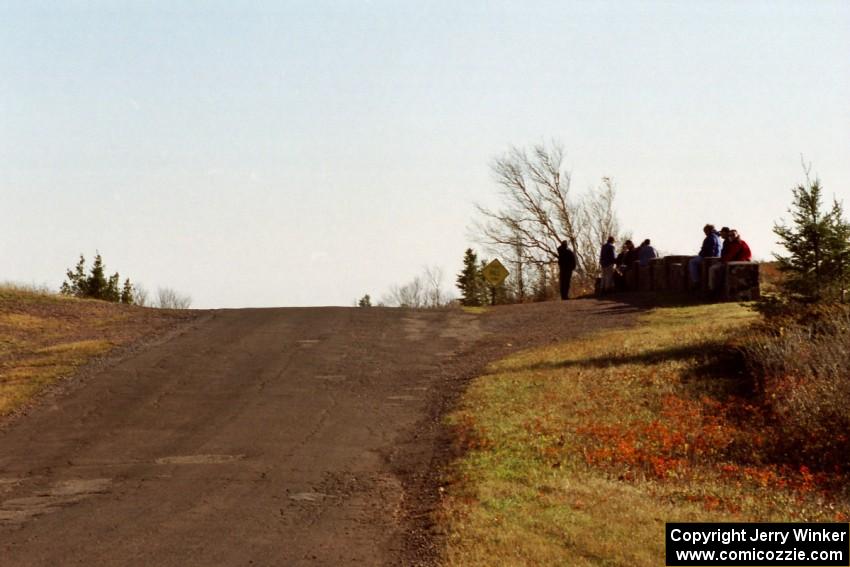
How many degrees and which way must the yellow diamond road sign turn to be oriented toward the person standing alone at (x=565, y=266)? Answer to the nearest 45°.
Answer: approximately 45° to its left

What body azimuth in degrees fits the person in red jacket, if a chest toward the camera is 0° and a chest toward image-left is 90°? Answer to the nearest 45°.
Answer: approximately 45°

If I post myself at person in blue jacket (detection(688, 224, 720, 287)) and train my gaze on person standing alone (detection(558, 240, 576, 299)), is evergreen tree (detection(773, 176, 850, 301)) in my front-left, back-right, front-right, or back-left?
back-left

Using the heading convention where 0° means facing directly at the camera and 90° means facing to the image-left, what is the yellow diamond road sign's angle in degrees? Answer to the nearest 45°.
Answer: approximately 0°

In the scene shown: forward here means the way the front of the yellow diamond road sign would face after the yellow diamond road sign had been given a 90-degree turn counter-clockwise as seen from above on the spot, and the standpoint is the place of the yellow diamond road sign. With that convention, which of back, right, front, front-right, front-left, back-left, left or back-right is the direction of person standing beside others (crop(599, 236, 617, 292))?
front-right

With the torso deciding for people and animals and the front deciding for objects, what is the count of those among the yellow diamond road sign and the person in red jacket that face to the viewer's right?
0

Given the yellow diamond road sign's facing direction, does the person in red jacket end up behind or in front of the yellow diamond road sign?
in front
